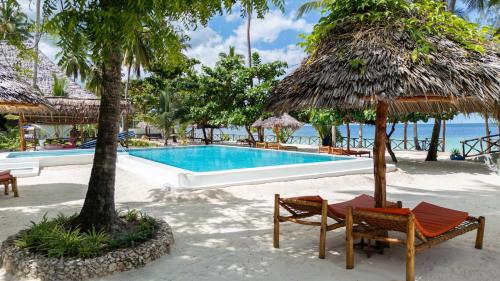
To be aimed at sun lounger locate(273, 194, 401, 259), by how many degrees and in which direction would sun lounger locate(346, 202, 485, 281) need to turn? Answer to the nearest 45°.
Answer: approximately 135° to its left

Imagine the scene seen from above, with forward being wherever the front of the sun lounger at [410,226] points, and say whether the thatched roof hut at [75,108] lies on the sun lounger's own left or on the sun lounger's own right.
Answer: on the sun lounger's own left

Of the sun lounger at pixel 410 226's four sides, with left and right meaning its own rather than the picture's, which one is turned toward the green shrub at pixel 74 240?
back

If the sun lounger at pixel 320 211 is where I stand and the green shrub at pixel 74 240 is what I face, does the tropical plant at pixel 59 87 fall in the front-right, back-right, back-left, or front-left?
front-right

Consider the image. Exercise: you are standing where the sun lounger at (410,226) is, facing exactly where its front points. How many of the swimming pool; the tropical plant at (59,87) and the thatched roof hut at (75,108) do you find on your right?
0

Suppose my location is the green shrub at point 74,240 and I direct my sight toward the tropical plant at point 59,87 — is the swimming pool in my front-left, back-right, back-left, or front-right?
front-right

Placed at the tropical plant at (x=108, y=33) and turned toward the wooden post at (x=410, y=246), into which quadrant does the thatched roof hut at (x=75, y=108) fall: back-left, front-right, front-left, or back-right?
back-left

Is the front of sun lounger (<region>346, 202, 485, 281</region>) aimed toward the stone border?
no

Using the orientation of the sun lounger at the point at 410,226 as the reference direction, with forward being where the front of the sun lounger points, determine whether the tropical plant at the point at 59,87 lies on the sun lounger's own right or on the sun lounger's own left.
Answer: on the sun lounger's own left

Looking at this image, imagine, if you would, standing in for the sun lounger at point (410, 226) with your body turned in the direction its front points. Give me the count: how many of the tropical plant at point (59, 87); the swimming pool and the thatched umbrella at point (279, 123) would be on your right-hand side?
0

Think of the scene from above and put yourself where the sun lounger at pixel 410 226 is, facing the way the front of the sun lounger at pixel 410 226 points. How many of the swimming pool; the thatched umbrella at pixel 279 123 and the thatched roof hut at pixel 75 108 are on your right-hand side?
0

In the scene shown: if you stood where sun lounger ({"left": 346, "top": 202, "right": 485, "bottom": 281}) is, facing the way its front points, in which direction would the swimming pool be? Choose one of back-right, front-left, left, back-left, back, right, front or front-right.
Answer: left

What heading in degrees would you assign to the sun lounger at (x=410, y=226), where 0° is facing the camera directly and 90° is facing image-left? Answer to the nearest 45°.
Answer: approximately 225°

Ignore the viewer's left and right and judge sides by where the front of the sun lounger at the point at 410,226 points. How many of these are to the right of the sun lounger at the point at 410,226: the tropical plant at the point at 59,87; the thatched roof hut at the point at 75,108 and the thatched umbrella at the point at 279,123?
0
